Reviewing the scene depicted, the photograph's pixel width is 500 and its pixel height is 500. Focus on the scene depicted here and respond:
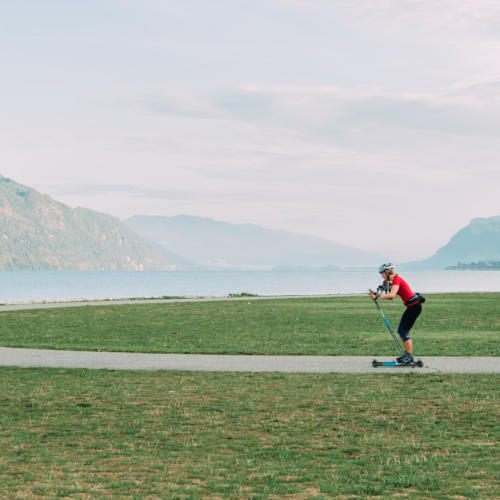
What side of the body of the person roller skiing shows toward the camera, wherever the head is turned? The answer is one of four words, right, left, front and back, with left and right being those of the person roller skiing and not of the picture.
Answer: left
